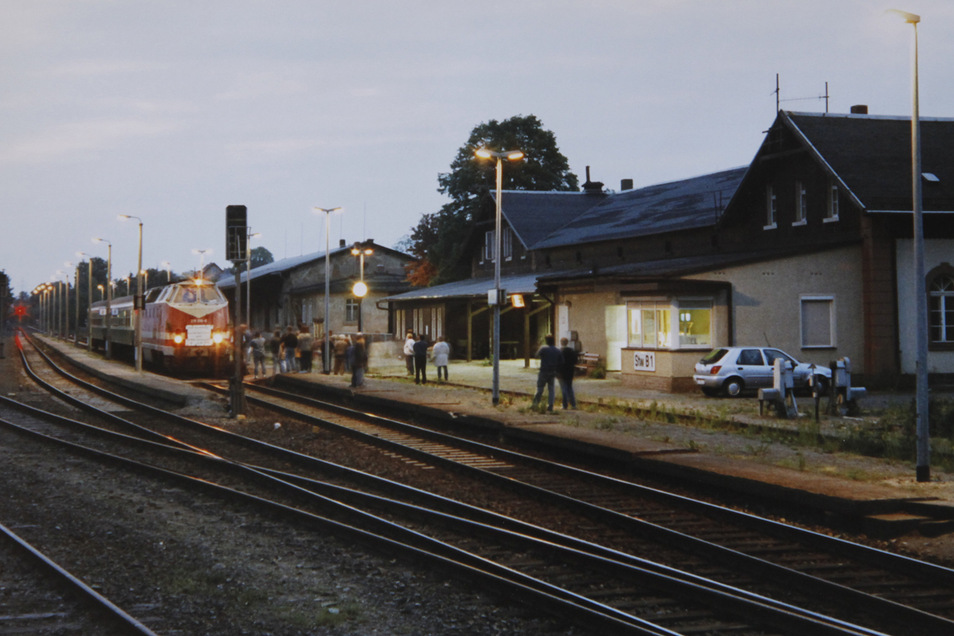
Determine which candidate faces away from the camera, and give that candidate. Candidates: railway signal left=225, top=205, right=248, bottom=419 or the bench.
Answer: the railway signal

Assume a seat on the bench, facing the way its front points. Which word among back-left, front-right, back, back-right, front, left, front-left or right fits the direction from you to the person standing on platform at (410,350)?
front-right

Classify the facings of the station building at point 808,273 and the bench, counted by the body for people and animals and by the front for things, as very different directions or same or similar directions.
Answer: same or similar directions

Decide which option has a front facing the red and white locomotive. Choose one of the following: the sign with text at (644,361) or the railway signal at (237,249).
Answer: the railway signal

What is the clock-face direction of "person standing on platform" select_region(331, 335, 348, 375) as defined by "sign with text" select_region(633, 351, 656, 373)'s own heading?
The person standing on platform is roughly at 4 o'clock from the sign with text.

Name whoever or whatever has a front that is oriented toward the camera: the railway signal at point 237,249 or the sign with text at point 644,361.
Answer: the sign with text

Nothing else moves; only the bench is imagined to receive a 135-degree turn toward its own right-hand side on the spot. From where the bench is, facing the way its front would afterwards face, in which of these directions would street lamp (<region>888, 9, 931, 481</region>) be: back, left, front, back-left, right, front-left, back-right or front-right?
back

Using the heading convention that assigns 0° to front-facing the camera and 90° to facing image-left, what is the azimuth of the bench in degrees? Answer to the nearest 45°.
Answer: approximately 45°

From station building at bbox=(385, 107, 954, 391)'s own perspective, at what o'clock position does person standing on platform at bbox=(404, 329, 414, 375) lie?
The person standing on platform is roughly at 2 o'clock from the station building.

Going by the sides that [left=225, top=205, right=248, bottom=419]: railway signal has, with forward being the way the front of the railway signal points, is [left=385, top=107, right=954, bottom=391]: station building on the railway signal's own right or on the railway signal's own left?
on the railway signal's own right

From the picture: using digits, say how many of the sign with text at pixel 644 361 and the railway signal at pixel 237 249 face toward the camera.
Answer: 1

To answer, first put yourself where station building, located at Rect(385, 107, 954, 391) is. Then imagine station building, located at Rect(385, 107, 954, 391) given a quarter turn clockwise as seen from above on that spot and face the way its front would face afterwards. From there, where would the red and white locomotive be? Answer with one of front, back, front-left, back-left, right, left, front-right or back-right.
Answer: front-left

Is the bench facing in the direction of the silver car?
no

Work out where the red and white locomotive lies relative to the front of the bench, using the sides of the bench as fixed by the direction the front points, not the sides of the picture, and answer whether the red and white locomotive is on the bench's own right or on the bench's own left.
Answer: on the bench's own right

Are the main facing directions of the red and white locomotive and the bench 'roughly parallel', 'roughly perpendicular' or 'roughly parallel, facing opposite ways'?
roughly perpendicular

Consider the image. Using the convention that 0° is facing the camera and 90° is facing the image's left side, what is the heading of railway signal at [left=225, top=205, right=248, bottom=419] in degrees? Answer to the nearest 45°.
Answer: approximately 180°

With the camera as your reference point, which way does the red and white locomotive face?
facing the viewer and to the right of the viewer

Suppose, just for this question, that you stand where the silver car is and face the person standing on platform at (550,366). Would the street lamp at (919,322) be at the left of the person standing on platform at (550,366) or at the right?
left

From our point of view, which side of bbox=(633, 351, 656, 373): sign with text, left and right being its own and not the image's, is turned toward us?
front

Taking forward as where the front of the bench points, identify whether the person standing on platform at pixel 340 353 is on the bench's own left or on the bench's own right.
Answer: on the bench's own right
